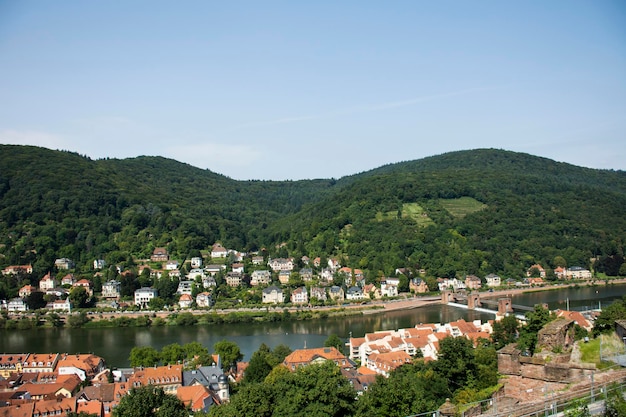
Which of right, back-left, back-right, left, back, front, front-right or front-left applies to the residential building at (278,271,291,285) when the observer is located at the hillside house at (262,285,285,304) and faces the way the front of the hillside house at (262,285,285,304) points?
back

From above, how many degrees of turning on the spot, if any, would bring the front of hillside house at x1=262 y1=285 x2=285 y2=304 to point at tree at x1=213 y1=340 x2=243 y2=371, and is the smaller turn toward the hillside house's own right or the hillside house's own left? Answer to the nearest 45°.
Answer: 0° — it already faces it

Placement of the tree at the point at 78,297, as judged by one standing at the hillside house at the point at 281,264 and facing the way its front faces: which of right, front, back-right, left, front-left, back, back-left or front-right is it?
front-right

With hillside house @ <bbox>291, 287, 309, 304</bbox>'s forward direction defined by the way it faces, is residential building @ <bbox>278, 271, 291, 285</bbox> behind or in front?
behind

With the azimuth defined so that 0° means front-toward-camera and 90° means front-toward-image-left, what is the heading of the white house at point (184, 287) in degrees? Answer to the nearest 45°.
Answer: approximately 0°

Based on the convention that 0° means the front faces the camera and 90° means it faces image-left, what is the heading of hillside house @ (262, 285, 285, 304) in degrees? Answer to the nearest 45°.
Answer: approximately 0°

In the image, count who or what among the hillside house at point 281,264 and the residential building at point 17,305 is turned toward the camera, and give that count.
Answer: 2

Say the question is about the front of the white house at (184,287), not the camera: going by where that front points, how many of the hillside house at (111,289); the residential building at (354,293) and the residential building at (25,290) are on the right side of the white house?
2

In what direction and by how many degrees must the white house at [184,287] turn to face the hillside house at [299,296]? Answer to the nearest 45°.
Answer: approximately 45° to its left
